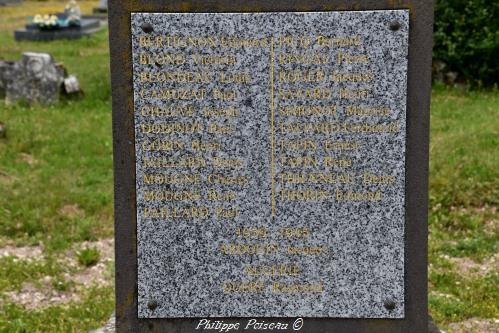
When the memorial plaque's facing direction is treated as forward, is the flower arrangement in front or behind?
behind

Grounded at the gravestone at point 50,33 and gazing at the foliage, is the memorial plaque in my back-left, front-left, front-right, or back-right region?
front-right

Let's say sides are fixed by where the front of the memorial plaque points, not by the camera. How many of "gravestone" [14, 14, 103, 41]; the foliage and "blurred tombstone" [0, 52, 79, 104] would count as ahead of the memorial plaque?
0

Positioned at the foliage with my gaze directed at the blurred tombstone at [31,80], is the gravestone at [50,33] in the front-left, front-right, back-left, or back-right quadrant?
front-right

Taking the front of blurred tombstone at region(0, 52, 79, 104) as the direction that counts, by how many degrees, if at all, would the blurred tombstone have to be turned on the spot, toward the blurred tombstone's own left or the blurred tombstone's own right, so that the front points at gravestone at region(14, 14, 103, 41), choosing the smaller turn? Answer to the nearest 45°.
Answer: approximately 180°

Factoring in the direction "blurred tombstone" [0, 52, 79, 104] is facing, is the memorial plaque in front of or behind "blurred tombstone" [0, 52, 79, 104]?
in front

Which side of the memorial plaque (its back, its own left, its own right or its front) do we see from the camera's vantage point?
front

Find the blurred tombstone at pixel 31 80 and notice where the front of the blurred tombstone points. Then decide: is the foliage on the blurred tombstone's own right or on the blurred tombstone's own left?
on the blurred tombstone's own left

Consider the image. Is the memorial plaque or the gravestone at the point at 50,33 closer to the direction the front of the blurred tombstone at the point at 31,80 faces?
the memorial plaque

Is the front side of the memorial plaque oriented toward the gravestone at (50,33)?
no

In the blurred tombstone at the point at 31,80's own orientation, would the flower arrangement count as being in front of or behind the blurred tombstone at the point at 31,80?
behind

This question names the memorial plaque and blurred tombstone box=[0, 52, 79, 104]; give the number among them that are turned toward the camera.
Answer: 2

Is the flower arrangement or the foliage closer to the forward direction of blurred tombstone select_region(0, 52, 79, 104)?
the foliage

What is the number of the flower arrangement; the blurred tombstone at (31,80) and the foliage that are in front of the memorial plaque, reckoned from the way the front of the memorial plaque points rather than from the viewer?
0

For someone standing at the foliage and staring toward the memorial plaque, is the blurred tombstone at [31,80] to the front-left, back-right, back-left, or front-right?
front-right

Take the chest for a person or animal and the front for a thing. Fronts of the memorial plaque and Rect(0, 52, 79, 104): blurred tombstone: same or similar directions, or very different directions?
same or similar directions
